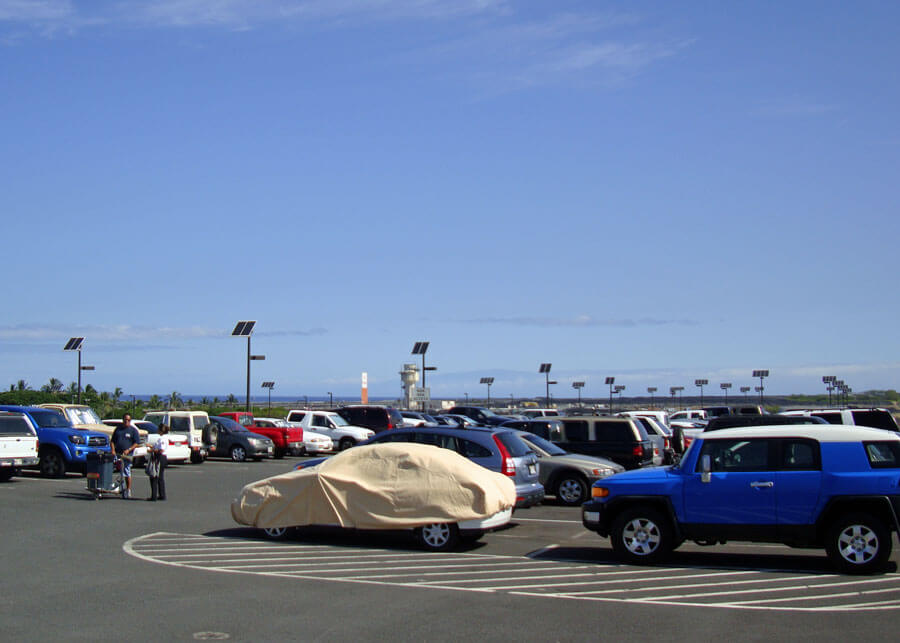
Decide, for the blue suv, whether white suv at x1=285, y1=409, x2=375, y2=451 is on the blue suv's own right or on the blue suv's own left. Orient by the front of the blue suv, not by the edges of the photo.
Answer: on the blue suv's own right

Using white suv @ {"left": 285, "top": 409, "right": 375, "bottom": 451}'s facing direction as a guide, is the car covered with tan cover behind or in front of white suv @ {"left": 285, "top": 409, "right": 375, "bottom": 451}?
in front

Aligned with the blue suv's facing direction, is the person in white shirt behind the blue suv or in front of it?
in front

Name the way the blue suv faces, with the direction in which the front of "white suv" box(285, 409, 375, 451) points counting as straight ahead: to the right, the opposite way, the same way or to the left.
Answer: the opposite way

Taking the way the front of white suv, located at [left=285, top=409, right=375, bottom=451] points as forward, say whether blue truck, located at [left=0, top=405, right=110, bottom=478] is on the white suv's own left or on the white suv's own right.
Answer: on the white suv's own right

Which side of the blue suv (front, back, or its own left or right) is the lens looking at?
left

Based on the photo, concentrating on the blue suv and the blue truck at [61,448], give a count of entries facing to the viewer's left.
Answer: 1

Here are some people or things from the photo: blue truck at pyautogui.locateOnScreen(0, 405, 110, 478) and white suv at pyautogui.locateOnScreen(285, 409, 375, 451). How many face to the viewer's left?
0

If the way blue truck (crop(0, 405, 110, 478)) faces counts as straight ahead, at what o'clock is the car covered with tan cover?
The car covered with tan cover is roughly at 1 o'clock from the blue truck.

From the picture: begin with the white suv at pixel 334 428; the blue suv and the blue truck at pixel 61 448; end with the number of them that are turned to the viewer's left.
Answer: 1

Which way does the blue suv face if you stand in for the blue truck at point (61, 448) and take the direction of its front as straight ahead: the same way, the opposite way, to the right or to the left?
the opposite way

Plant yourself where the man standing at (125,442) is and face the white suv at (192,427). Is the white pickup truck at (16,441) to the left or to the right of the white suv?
left

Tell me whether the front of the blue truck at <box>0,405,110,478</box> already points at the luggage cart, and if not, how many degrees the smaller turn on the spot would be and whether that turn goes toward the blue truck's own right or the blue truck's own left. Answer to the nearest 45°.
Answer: approximately 45° to the blue truck's own right

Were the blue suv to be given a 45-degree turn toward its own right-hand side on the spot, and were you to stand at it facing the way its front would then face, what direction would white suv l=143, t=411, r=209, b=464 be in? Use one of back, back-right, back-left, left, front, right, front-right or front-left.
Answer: front
